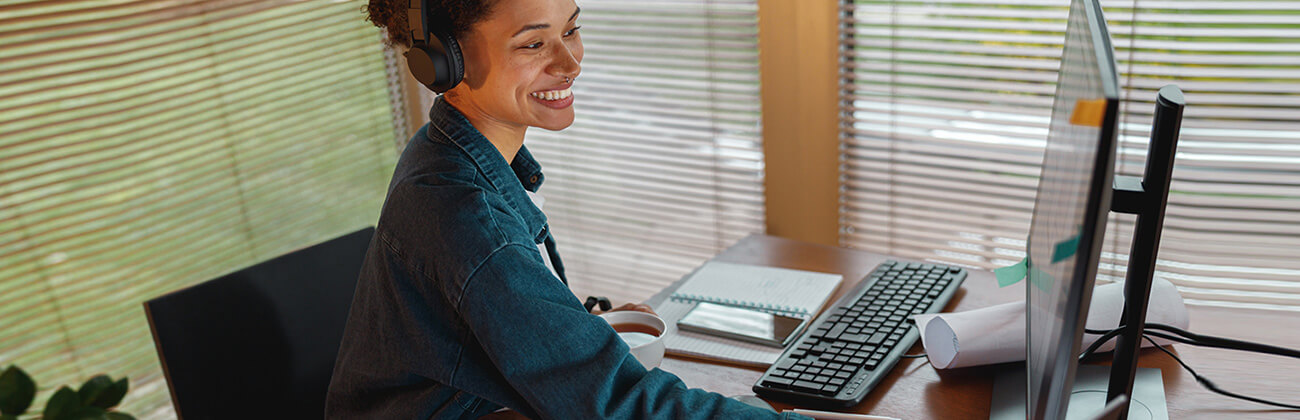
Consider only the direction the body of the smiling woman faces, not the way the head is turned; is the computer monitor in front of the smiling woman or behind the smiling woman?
in front

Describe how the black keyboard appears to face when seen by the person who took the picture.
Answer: facing to the left of the viewer

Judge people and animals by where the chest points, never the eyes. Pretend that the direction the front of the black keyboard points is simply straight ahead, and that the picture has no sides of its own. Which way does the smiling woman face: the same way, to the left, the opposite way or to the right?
the opposite way

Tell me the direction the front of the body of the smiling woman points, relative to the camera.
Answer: to the viewer's right

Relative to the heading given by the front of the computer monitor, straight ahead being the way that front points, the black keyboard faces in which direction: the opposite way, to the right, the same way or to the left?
the same way

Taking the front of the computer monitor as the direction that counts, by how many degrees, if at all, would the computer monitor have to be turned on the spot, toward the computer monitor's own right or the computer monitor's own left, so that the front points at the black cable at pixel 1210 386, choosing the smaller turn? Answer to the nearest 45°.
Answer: approximately 90° to the computer monitor's own right

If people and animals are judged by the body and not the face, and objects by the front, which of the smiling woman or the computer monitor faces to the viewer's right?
the smiling woman

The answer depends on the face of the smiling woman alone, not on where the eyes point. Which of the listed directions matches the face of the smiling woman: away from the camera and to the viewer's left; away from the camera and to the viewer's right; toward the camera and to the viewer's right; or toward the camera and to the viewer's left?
toward the camera and to the viewer's right

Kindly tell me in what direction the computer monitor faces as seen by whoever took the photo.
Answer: facing to the left of the viewer

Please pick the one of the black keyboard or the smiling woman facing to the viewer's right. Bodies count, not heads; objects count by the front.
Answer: the smiling woman

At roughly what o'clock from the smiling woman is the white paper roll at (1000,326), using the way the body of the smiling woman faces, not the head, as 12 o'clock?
The white paper roll is roughly at 12 o'clock from the smiling woman.
